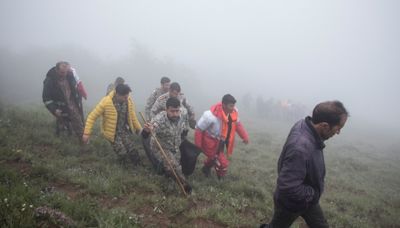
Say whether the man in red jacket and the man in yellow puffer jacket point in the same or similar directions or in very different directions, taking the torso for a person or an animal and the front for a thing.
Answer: same or similar directions

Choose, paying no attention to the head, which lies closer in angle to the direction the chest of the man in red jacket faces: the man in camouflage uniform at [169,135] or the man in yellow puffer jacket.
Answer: the man in camouflage uniform

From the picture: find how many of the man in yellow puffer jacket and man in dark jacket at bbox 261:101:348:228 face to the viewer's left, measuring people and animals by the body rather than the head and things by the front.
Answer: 0

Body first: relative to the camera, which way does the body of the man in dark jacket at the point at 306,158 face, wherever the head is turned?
to the viewer's right

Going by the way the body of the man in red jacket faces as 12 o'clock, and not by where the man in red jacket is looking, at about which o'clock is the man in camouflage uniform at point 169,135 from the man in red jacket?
The man in camouflage uniform is roughly at 3 o'clock from the man in red jacket.

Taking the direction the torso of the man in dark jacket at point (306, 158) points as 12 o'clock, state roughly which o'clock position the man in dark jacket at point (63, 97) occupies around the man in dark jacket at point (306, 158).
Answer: the man in dark jacket at point (63, 97) is roughly at 7 o'clock from the man in dark jacket at point (306, 158).

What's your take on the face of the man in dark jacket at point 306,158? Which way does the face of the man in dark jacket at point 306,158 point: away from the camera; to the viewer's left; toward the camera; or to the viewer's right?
to the viewer's right

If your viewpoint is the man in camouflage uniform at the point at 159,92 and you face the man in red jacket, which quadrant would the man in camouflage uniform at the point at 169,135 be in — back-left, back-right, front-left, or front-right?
front-right

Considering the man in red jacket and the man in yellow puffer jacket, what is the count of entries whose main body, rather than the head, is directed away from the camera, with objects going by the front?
0

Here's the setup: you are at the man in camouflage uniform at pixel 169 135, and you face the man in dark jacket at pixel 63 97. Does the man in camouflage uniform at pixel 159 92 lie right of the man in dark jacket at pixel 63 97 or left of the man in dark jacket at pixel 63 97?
right

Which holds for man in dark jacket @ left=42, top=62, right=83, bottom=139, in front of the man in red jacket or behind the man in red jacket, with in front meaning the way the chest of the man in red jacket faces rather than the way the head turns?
behind

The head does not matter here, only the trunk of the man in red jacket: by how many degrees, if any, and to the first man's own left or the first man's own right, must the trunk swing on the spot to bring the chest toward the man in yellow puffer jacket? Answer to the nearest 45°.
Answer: approximately 135° to the first man's own right
